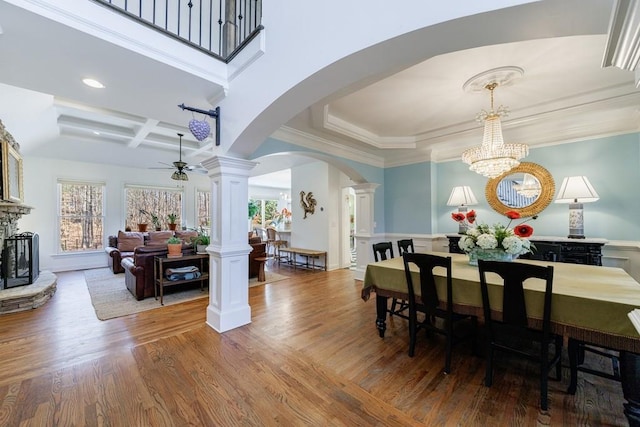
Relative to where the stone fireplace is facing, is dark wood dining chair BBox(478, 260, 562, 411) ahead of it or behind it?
ahead

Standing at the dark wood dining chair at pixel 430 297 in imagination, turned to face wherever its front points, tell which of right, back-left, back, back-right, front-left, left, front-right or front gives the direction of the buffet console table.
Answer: front

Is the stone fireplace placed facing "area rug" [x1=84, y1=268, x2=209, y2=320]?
yes

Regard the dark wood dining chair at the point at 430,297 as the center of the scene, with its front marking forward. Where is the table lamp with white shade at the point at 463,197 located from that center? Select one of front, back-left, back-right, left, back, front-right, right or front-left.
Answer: front-left

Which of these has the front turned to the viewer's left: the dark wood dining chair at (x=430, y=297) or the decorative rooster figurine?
the decorative rooster figurine

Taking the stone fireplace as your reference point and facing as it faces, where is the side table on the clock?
The side table is roughly at 12 o'clock from the stone fireplace.

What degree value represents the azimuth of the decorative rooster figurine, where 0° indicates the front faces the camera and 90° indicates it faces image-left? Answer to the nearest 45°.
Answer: approximately 90°

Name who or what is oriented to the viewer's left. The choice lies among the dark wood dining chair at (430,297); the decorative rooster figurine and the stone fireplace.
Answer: the decorative rooster figurine

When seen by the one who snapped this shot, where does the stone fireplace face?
facing the viewer and to the right of the viewer

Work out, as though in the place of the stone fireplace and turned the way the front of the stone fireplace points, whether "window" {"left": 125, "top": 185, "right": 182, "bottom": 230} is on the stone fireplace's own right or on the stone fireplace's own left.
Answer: on the stone fireplace's own left

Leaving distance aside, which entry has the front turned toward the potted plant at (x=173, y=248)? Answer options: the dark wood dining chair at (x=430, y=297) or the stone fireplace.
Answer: the stone fireplace

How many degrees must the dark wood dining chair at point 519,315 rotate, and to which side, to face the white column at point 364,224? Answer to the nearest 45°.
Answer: approximately 90° to its left

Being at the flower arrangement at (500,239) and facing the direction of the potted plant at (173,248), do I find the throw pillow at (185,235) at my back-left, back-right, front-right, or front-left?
front-right

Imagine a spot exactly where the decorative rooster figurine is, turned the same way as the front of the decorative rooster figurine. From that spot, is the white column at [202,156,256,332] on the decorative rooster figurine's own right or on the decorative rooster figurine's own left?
on the decorative rooster figurine's own left

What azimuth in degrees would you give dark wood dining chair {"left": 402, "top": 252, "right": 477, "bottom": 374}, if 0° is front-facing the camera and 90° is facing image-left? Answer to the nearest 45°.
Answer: approximately 225°

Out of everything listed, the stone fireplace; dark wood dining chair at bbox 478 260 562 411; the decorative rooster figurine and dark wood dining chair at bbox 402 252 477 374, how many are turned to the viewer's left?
1

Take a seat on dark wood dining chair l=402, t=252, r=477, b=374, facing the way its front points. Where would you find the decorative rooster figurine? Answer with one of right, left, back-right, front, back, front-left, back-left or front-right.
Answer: left

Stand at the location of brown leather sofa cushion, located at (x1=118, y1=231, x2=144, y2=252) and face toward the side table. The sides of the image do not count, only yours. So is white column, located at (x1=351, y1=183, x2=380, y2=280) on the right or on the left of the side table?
left
